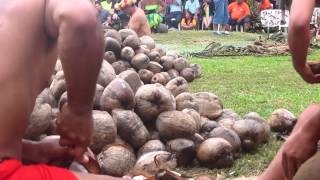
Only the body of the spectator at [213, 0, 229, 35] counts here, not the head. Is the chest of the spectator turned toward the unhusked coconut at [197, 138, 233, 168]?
yes

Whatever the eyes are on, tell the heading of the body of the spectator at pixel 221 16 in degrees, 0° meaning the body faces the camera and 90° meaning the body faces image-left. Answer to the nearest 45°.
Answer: approximately 0°

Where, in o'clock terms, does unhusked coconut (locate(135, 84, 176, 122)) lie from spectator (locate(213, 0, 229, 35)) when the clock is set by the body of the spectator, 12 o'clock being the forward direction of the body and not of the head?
The unhusked coconut is roughly at 12 o'clock from the spectator.

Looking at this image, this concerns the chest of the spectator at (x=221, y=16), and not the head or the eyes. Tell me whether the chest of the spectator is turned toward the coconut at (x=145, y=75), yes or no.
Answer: yes

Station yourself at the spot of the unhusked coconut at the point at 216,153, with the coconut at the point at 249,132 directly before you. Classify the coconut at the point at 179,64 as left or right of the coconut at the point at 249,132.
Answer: left
